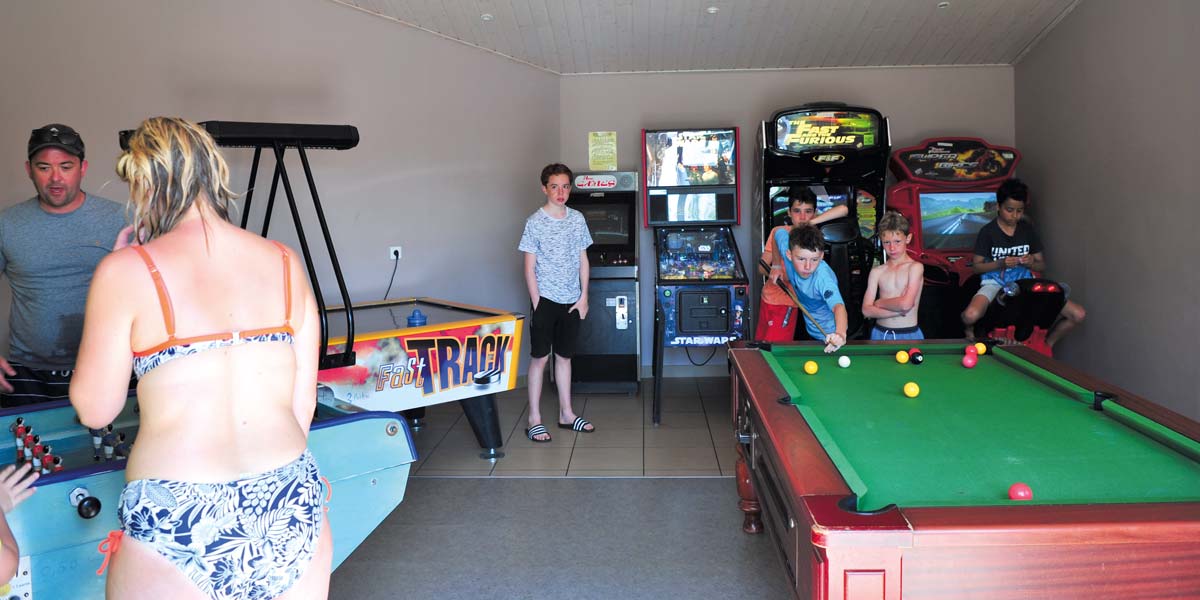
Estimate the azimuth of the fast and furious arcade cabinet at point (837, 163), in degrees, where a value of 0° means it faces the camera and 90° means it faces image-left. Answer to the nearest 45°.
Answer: approximately 0°

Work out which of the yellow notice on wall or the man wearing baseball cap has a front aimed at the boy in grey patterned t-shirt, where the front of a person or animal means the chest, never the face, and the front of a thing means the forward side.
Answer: the yellow notice on wall

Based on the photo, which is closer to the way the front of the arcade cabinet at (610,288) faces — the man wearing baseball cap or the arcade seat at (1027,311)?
the man wearing baseball cap

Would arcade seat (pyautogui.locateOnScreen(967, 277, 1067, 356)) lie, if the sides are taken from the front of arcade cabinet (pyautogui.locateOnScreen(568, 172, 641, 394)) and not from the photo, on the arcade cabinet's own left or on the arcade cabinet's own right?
on the arcade cabinet's own left

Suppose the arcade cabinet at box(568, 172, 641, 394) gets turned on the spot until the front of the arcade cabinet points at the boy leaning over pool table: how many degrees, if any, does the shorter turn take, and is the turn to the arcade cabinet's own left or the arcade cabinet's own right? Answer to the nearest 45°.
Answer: approximately 45° to the arcade cabinet's own left

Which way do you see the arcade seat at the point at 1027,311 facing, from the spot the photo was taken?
facing away from the viewer and to the left of the viewer
